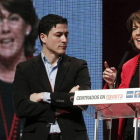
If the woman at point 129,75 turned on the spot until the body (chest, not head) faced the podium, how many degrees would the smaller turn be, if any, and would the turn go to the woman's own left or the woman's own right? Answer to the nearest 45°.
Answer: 0° — they already face it

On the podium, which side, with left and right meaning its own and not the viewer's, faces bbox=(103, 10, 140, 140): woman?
back

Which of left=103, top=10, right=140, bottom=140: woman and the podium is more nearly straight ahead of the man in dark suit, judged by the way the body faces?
the podium

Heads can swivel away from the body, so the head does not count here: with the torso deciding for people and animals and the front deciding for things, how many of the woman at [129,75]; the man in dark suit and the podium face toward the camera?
3

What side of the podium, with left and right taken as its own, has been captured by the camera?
front

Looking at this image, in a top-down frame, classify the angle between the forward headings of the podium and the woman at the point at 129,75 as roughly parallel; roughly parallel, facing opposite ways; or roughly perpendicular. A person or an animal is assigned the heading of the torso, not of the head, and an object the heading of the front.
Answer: roughly parallel

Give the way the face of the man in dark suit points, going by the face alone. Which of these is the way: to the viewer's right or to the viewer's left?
to the viewer's right

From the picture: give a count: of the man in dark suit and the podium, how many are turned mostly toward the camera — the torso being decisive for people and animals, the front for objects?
2

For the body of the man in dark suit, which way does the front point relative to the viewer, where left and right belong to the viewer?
facing the viewer

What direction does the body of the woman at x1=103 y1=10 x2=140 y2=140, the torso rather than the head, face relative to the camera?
toward the camera

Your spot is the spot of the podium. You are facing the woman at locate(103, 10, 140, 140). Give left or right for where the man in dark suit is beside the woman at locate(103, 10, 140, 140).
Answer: left

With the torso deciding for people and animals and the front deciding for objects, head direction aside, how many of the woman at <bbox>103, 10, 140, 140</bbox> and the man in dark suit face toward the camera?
2

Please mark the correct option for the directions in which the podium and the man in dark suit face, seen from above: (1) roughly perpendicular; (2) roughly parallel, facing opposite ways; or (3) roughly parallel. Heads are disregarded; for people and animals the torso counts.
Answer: roughly parallel

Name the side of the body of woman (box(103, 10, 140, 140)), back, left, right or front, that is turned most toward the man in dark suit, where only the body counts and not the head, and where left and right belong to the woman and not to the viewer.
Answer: right
